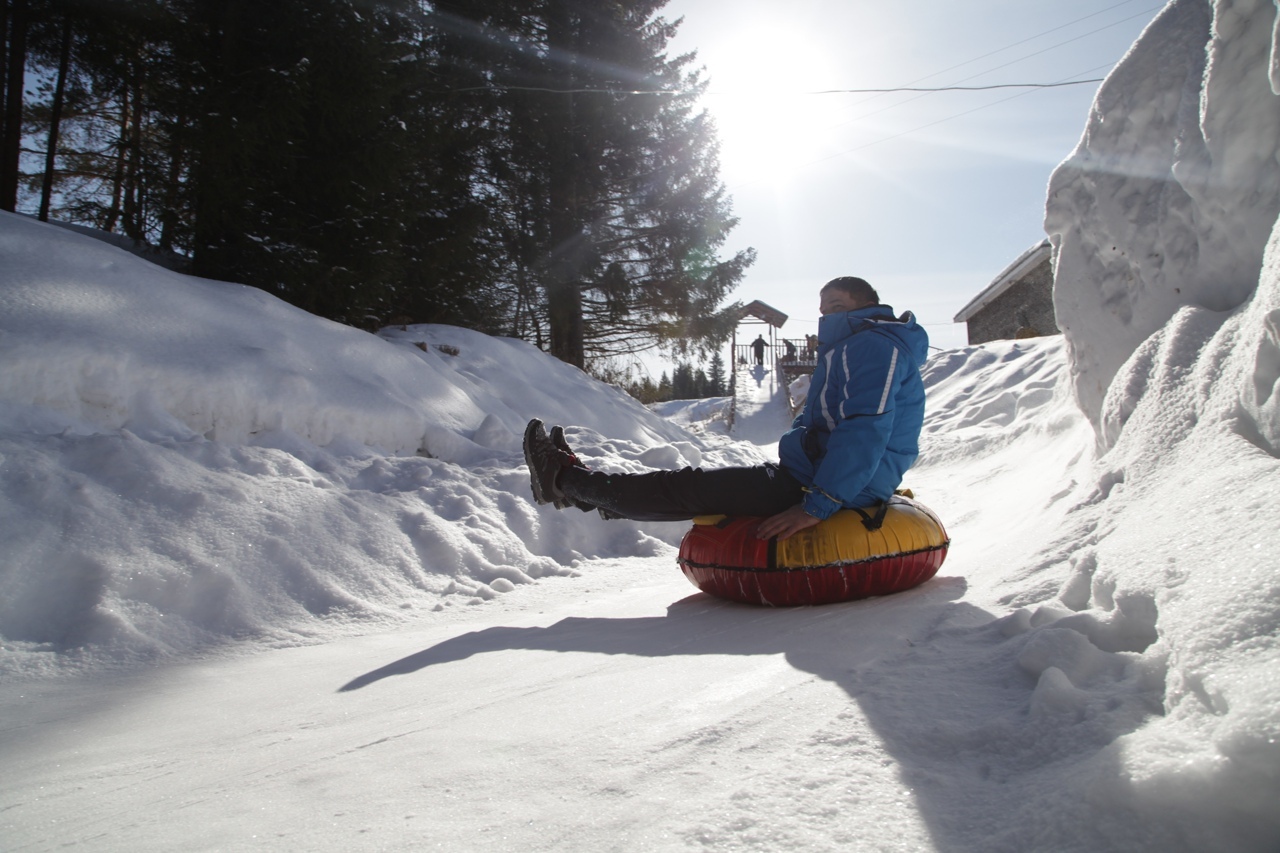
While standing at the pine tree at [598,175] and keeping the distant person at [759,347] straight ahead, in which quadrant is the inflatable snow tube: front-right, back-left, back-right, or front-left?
back-right

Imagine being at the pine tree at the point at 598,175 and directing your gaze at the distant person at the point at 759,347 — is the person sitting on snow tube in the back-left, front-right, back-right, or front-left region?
back-right

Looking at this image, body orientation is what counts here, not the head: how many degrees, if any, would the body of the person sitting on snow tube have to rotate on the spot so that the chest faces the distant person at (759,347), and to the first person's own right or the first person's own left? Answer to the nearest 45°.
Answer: approximately 90° to the first person's own right

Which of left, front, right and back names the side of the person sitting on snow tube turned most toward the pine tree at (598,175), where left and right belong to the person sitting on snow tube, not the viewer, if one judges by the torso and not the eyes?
right

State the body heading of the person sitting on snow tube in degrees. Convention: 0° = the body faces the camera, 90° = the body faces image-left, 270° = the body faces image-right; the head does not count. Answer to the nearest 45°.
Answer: approximately 90°
